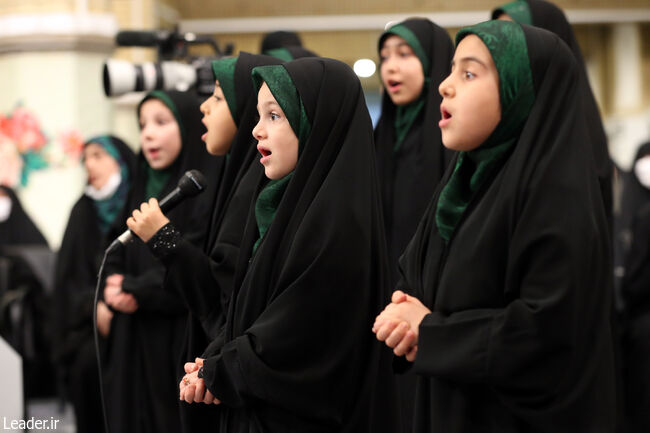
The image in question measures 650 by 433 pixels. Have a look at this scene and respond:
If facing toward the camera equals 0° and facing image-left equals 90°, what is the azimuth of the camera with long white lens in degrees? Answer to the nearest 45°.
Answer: approximately 90°
